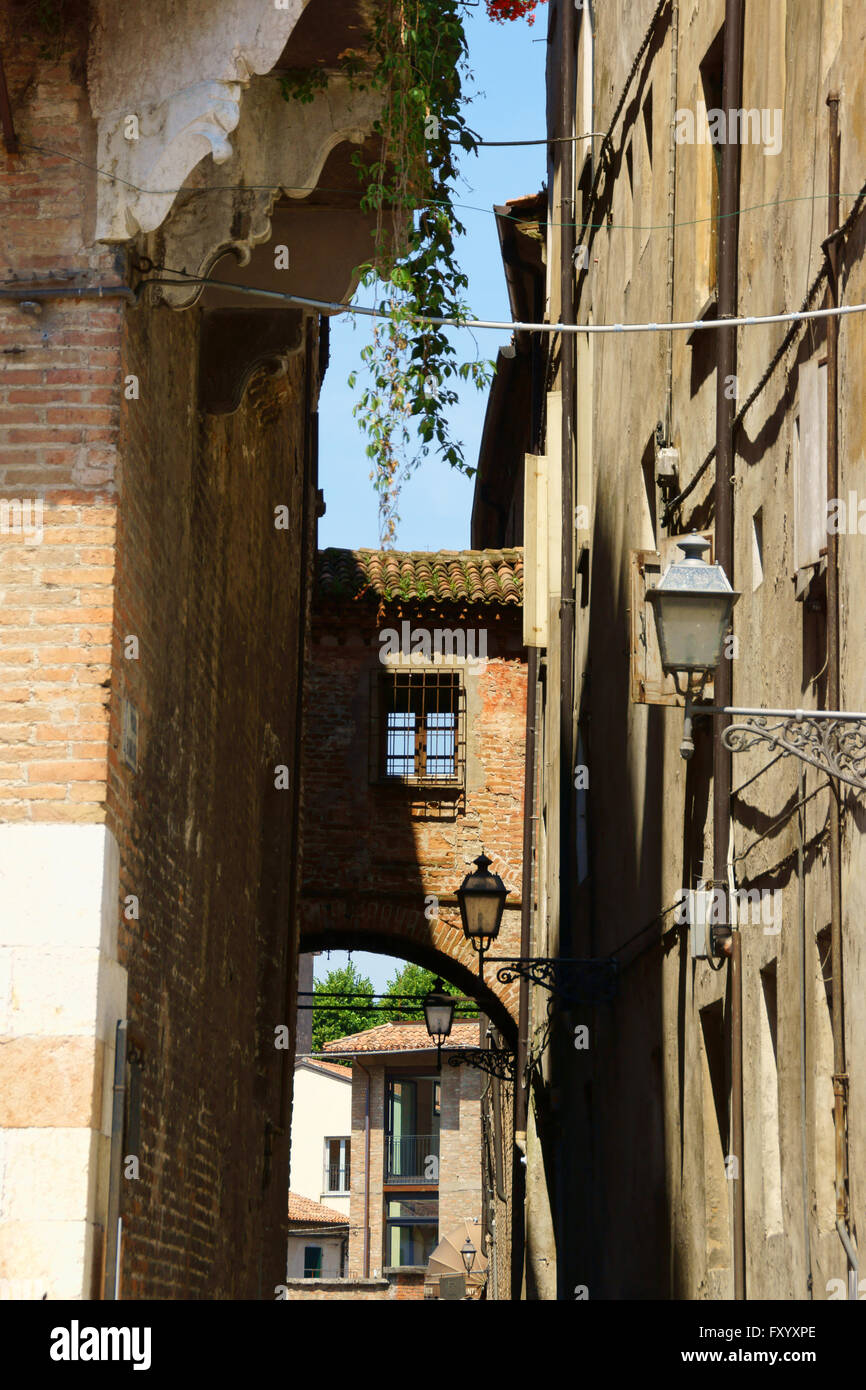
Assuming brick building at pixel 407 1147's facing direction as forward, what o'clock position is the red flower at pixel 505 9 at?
The red flower is roughly at 12 o'clock from the brick building.

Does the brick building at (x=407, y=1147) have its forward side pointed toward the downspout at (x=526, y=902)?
yes

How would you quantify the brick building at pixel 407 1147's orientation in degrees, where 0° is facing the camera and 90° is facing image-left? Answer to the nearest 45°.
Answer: approximately 0°

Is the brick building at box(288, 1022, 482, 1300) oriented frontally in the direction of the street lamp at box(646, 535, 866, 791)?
yes

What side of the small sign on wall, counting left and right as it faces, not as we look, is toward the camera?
right

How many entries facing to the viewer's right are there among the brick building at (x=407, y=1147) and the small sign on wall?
1

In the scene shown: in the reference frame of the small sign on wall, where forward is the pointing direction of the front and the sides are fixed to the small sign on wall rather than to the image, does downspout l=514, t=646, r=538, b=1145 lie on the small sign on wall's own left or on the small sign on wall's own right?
on the small sign on wall's own left

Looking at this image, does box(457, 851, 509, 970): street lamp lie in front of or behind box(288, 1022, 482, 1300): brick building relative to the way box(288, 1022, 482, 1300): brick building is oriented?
in front

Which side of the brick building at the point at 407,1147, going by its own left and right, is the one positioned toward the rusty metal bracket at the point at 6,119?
front

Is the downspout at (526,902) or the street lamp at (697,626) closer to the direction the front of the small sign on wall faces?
the street lamp

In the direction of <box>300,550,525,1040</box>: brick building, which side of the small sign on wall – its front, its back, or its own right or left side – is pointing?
left

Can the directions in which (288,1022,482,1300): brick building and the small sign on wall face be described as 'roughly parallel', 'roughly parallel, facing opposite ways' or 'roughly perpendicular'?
roughly perpendicular

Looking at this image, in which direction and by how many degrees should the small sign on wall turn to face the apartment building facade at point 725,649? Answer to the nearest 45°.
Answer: approximately 45° to its left
